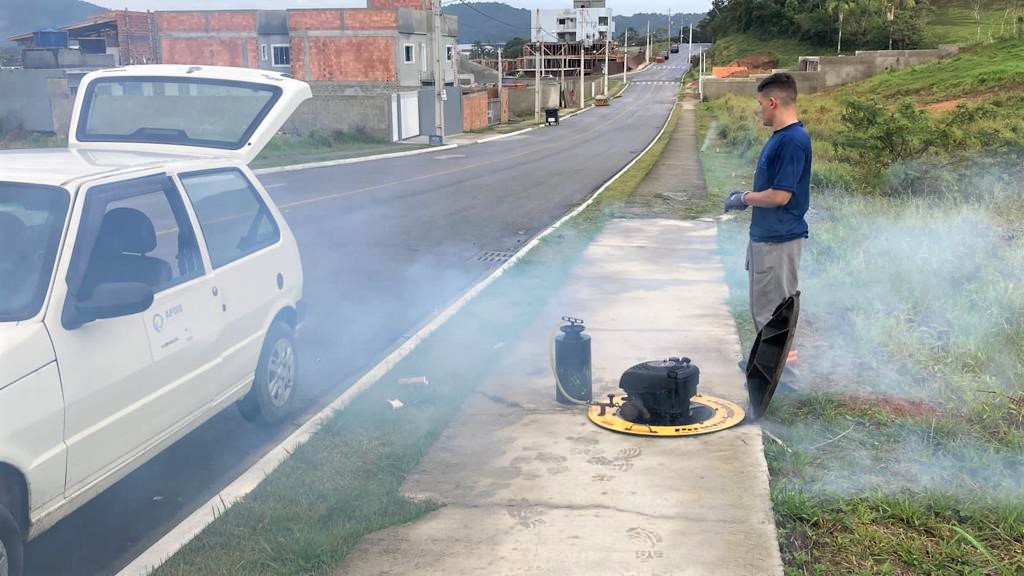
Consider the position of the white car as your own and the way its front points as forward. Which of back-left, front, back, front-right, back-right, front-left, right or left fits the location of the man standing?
back-left

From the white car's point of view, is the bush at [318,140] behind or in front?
behind

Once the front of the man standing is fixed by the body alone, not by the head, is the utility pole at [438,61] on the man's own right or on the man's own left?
on the man's own right

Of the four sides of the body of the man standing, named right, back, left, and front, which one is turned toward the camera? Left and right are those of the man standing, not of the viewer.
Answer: left

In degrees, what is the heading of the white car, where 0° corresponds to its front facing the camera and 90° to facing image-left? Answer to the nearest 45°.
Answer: approximately 45°

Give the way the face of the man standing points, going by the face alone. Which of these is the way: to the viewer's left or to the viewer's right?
to the viewer's left

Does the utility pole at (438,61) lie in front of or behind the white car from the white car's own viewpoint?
behind

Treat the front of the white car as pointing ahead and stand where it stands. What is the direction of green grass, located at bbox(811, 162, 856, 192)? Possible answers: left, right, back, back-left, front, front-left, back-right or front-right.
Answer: back

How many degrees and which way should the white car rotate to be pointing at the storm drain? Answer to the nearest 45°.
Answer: approximately 180°

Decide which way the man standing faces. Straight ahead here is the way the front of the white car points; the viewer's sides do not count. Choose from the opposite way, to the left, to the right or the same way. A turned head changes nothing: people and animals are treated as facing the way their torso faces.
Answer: to the right

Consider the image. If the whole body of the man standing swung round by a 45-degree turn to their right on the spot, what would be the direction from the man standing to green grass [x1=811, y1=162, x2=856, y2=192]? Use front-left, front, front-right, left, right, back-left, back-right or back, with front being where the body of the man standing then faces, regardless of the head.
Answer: front-right
